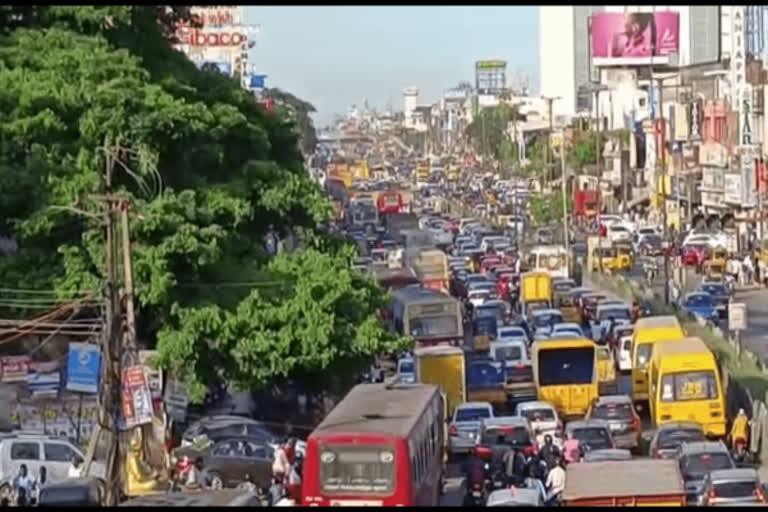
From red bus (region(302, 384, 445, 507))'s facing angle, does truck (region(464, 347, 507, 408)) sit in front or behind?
in front

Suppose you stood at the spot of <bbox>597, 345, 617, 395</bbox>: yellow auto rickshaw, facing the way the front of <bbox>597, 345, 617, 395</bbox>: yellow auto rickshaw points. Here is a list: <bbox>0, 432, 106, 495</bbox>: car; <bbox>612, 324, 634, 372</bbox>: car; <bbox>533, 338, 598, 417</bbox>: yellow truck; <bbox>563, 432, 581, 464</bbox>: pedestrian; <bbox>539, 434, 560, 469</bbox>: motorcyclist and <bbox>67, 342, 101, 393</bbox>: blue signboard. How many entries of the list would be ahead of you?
1

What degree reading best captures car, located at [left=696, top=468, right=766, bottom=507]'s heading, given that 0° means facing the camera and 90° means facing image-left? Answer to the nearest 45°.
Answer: approximately 180°

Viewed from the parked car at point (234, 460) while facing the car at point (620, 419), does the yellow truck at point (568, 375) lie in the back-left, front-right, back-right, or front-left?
front-left

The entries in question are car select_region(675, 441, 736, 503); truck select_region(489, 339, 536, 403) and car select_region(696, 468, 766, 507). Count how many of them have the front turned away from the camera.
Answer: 3

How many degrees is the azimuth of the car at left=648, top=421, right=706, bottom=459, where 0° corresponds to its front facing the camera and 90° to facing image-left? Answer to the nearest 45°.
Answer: approximately 180°

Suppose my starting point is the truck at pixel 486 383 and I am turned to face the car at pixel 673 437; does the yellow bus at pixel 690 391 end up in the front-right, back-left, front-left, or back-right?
front-left

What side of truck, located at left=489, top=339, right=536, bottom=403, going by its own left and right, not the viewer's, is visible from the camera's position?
back

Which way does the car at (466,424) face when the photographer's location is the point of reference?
facing away from the viewer

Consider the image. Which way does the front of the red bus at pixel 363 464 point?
away from the camera

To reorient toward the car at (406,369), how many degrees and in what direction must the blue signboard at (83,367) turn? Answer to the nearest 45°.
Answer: approximately 135° to its left

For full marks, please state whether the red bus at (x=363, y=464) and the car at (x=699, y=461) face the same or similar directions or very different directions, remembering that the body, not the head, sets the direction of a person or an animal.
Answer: same or similar directions

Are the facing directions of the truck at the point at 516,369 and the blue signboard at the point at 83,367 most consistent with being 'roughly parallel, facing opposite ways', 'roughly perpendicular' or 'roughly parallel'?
roughly parallel, facing opposite ways
